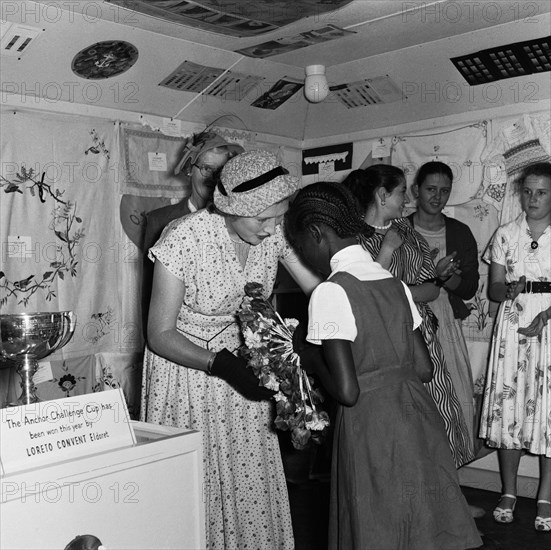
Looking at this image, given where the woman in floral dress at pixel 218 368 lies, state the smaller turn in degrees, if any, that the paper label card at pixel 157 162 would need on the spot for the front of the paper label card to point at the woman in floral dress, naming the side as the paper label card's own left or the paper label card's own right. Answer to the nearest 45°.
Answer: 0° — it already faces them

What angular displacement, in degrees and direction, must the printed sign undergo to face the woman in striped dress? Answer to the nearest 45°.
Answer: approximately 135° to its left

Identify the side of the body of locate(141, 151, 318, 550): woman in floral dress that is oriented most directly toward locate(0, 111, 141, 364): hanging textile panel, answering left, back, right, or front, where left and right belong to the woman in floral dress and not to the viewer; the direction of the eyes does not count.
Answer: back

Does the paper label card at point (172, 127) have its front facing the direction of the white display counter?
yes

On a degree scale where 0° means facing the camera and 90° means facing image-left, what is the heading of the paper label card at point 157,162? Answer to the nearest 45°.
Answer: approximately 0°

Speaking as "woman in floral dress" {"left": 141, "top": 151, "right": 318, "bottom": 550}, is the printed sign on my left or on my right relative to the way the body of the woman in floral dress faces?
on my right
